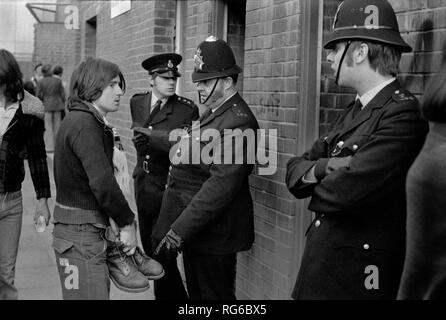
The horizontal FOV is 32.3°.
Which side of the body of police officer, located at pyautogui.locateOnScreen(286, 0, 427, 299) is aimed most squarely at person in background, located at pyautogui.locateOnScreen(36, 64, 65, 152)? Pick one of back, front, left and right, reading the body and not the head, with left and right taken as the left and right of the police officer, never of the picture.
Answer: right

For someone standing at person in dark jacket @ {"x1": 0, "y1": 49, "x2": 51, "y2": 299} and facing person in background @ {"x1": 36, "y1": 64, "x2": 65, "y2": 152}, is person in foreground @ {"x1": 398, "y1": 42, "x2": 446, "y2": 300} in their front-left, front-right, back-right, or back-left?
back-right

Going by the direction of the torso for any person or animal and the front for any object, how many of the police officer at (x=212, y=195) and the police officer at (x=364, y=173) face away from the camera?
0

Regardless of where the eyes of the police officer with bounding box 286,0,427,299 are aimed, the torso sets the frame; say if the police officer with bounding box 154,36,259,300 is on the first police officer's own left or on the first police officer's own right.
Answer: on the first police officer's own right

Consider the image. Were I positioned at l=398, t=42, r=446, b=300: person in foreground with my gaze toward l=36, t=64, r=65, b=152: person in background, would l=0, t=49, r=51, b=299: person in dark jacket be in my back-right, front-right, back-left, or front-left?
front-left

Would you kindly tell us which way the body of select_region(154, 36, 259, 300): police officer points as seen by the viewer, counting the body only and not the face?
to the viewer's left

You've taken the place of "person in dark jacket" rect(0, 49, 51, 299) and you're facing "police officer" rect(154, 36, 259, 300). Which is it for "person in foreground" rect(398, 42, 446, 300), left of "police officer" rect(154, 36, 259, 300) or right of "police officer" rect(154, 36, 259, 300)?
right

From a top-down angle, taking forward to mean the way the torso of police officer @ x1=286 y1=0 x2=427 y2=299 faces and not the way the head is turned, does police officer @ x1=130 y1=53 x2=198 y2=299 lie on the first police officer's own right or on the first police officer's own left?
on the first police officer's own right
